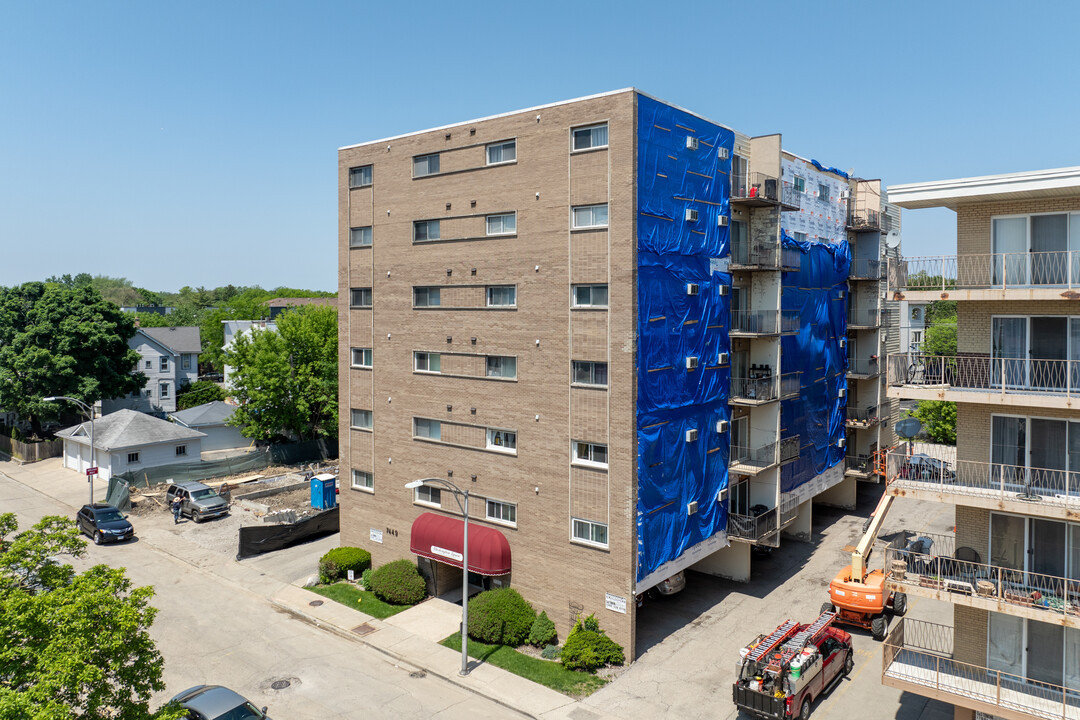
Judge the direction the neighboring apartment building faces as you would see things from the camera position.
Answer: facing the viewer and to the left of the viewer

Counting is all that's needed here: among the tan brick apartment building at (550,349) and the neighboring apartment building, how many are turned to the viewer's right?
0

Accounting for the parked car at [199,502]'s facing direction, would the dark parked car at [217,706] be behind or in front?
in front

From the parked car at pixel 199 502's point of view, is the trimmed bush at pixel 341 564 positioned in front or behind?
in front

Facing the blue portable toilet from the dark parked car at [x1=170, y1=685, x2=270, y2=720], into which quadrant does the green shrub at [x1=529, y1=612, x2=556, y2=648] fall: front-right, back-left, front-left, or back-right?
front-right

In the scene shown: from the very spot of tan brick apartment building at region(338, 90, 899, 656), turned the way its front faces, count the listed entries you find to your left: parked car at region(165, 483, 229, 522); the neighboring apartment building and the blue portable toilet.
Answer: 1

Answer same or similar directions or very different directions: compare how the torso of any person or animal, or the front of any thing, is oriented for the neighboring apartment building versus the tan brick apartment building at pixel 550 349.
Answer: same or similar directions

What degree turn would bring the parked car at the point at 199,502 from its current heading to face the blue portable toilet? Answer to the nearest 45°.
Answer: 0° — it already faces it

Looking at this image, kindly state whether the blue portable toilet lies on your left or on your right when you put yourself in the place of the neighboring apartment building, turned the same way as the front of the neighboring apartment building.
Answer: on your right

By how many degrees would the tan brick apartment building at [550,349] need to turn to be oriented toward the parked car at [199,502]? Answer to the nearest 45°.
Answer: approximately 90° to its right

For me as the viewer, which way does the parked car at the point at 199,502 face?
facing the viewer and to the right of the viewer
